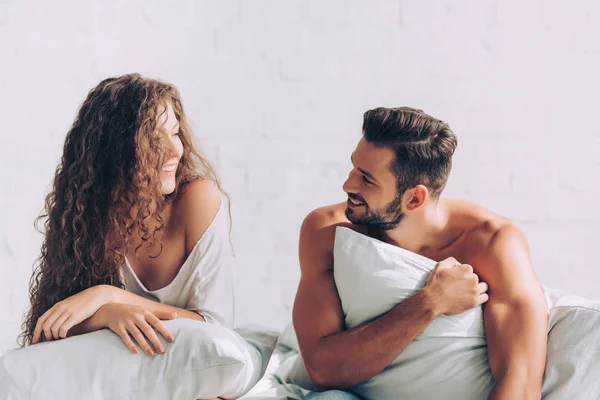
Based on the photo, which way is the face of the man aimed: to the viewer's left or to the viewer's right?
to the viewer's left

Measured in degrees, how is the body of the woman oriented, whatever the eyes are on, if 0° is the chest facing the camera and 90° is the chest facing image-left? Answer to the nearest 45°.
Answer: approximately 0°

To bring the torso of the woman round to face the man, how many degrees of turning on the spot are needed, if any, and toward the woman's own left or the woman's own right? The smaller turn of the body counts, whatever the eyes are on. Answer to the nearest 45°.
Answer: approximately 45° to the woman's own left

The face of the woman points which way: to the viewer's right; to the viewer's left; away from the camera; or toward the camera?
to the viewer's right

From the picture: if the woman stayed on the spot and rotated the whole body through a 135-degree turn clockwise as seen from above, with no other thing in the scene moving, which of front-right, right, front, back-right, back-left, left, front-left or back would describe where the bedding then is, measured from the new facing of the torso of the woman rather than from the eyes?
back
